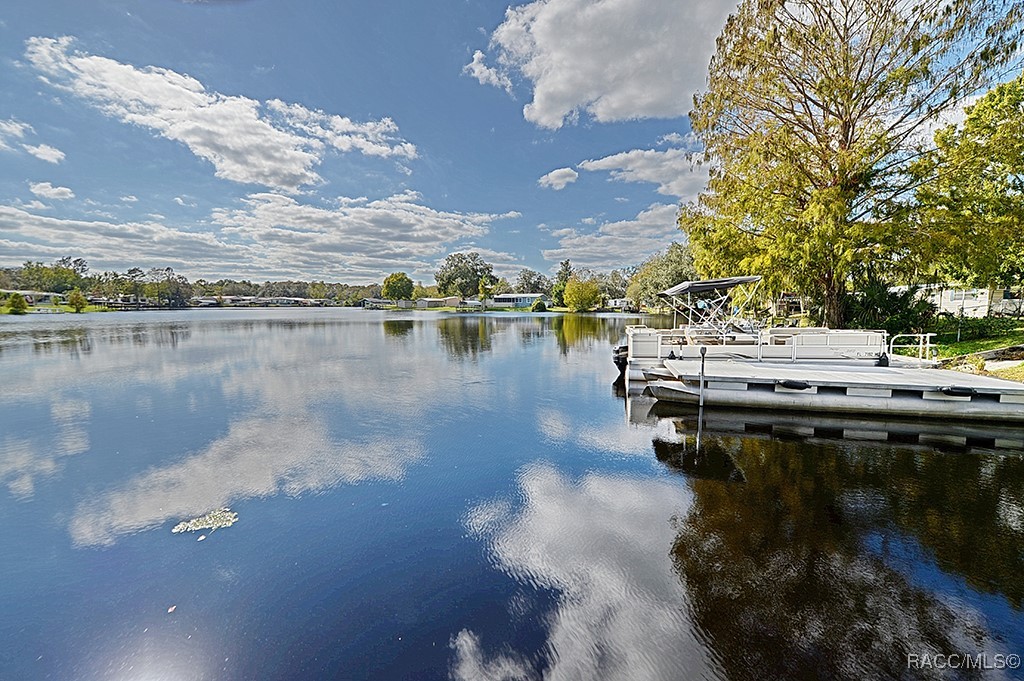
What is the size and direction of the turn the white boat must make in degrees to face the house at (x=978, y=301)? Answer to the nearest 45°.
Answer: approximately 90° to its left

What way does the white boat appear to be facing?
to the viewer's right

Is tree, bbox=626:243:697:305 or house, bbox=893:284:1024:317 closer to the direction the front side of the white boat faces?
the house

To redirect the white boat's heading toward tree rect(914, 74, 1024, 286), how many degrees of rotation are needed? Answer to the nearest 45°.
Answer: approximately 45° to its left

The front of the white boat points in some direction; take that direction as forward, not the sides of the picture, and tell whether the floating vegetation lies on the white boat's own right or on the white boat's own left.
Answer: on the white boat's own right

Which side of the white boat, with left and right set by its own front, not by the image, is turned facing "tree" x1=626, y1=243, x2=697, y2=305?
left
